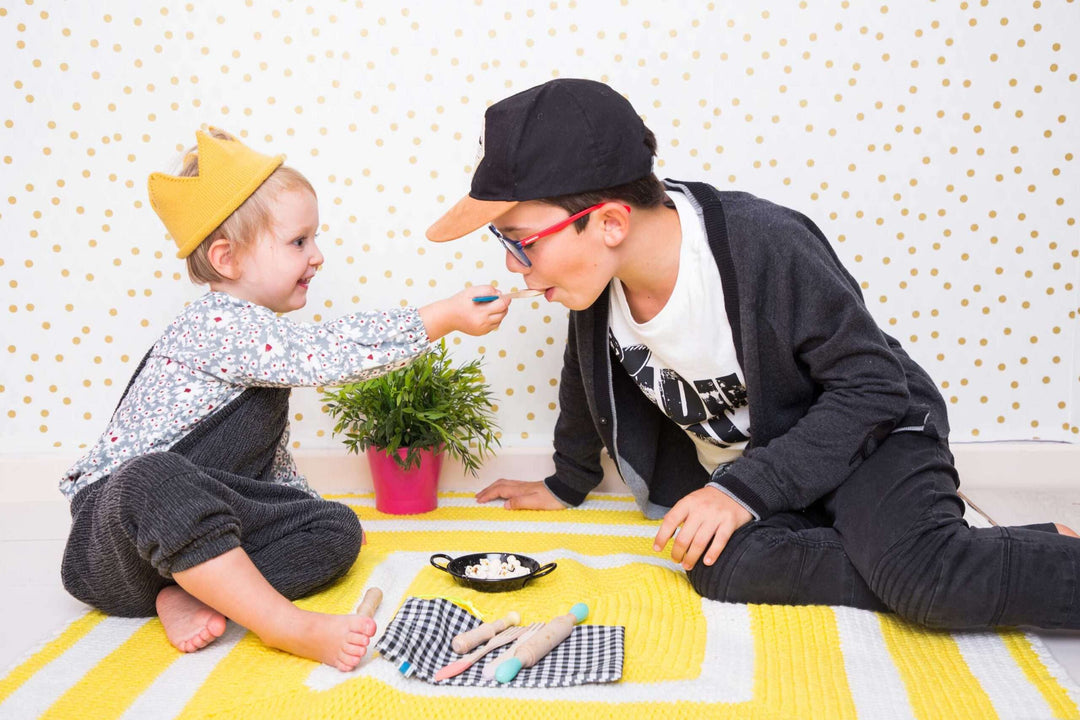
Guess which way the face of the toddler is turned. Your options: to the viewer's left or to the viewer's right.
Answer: to the viewer's right

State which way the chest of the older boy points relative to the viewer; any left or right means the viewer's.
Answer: facing the viewer and to the left of the viewer

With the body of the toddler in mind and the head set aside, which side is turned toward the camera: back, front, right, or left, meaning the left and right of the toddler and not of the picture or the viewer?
right

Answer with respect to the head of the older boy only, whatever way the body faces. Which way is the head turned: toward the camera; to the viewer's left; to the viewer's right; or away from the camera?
to the viewer's left

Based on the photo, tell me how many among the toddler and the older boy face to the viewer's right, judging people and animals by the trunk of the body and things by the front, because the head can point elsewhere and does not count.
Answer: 1

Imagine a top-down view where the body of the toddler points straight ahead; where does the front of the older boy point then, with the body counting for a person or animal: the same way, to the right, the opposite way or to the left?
the opposite way
